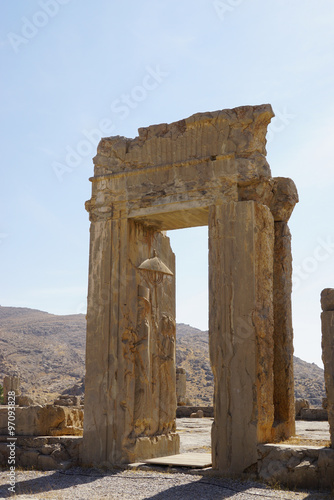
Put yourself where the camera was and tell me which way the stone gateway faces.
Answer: facing the viewer and to the left of the viewer

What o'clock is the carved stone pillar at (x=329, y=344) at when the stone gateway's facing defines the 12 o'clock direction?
The carved stone pillar is roughly at 9 o'clock from the stone gateway.

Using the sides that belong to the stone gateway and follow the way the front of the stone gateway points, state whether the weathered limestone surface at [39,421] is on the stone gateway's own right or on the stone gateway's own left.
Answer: on the stone gateway's own right
